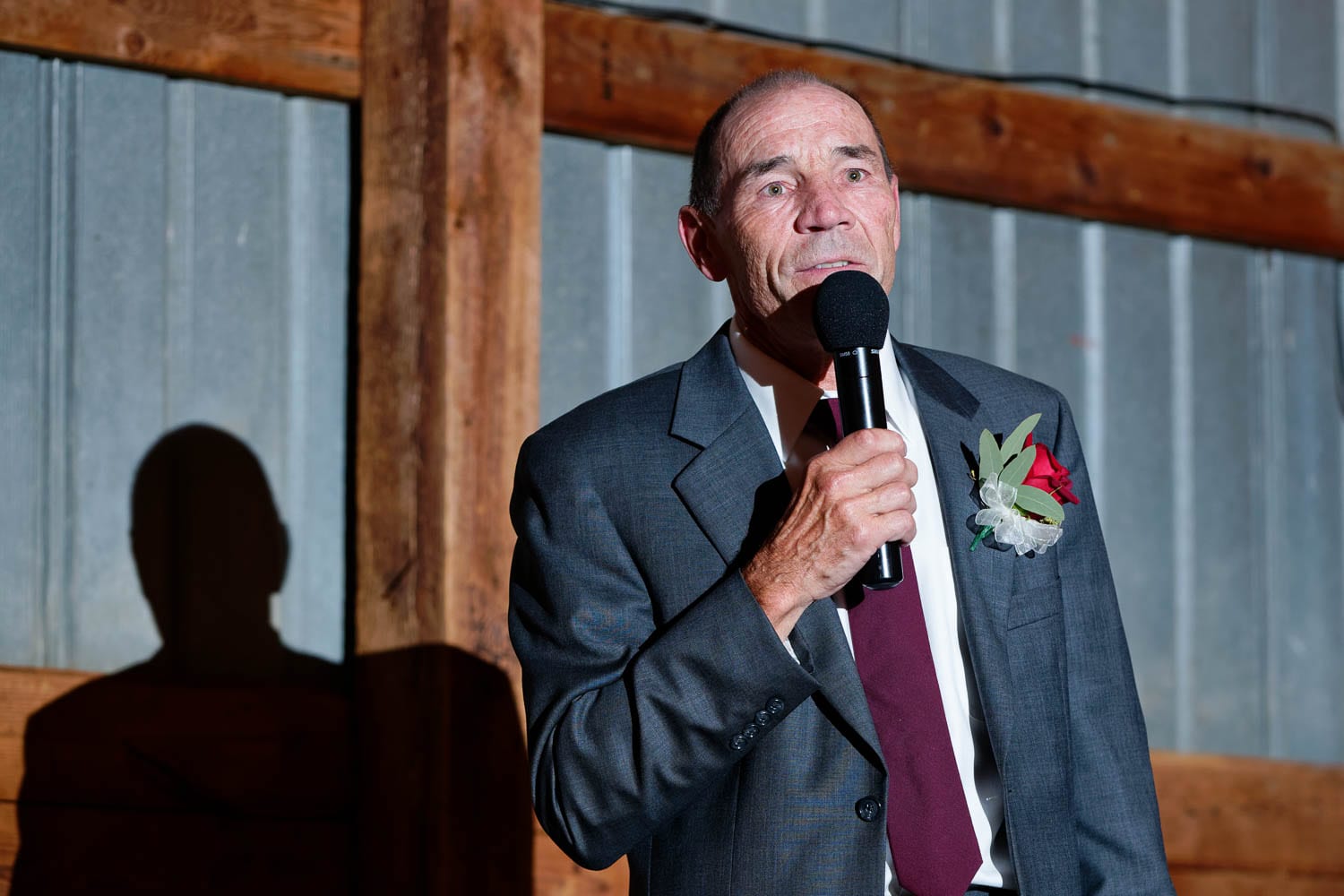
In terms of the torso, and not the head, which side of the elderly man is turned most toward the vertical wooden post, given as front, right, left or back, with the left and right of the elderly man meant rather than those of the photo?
back

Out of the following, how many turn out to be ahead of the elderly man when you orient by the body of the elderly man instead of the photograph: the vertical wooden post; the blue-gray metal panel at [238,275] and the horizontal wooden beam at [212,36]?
0

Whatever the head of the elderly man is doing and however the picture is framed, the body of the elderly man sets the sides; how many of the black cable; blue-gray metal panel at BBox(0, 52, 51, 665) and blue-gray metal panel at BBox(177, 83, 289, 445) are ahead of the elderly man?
0

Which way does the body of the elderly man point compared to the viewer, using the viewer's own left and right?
facing the viewer and to the right of the viewer

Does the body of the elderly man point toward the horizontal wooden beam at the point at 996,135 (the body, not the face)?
no

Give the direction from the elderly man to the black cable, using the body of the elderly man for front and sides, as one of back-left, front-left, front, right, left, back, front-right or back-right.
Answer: back-left

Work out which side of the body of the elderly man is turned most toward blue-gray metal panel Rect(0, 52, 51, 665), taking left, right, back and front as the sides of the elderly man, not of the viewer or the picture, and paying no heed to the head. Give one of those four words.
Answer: back

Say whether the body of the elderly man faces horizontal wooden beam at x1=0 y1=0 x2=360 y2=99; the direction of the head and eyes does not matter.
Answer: no

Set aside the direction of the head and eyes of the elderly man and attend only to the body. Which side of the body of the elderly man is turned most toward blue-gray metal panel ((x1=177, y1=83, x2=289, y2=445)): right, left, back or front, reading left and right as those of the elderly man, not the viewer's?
back

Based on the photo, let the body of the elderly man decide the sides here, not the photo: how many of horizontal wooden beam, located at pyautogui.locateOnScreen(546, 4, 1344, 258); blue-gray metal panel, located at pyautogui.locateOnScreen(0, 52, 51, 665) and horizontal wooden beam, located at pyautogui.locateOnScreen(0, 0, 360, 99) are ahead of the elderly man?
0
